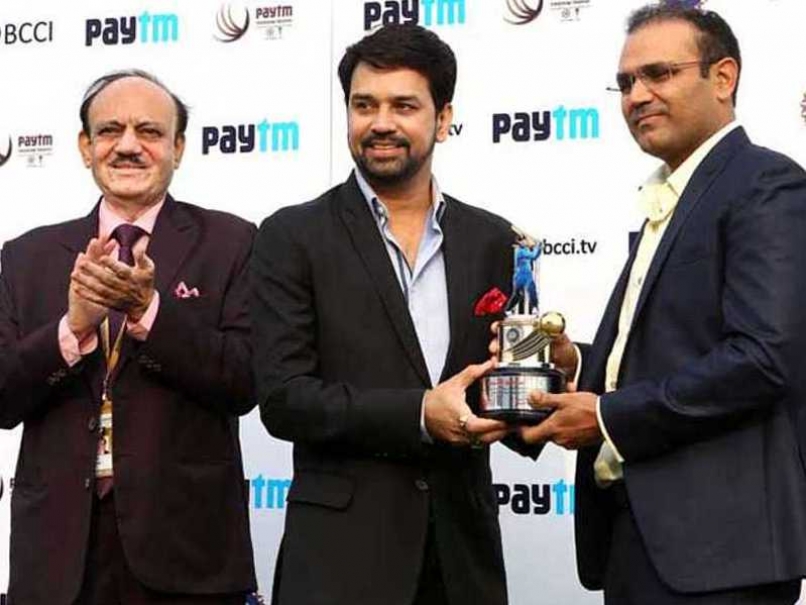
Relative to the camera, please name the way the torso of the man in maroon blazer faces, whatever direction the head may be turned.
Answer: toward the camera

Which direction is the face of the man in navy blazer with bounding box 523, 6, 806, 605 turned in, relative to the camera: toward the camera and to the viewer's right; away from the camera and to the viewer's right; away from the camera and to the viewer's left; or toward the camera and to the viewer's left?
toward the camera and to the viewer's left

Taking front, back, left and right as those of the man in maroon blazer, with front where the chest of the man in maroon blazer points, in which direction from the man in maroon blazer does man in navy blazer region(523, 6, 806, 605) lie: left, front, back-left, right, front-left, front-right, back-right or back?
front-left

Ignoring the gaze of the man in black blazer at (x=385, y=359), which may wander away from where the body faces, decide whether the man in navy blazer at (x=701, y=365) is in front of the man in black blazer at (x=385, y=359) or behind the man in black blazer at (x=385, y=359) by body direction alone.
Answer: in front

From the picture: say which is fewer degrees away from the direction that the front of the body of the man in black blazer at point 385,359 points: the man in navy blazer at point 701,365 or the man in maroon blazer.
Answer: the man in navy blazer

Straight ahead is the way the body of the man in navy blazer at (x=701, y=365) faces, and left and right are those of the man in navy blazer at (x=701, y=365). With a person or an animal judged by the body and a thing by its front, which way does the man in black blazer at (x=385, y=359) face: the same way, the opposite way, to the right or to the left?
to the left

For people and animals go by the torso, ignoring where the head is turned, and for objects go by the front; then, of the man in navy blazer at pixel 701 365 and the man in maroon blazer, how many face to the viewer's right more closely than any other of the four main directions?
0

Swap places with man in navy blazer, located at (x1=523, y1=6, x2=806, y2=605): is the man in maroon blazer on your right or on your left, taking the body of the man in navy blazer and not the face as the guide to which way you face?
on your right

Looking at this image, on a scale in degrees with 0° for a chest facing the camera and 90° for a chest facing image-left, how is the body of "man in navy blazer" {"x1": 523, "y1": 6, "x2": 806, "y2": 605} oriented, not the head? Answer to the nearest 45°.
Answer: approximately 45°

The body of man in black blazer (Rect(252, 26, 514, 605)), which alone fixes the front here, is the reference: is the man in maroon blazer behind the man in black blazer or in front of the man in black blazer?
behind
